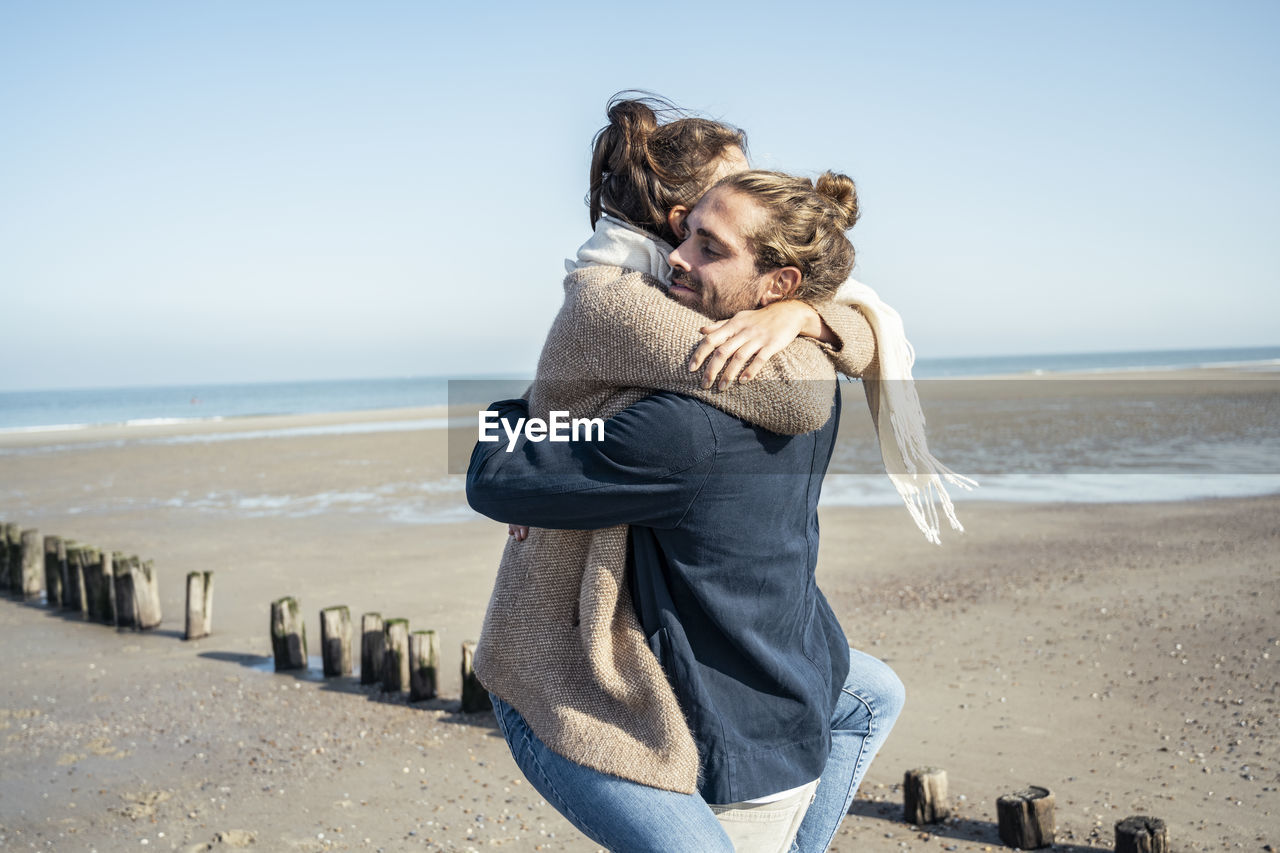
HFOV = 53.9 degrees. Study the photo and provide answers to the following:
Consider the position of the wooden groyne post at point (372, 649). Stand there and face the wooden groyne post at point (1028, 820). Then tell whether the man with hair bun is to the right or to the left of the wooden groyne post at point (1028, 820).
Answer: right

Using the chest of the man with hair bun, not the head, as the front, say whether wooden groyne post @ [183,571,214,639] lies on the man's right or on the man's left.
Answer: on the man's right

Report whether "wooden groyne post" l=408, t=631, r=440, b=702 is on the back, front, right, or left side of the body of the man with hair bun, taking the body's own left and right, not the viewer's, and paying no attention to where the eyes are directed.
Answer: right

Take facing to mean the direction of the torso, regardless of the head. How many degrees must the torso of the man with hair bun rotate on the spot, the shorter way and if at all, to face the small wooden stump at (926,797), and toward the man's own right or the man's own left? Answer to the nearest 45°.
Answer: approximately 90° to the man's own right

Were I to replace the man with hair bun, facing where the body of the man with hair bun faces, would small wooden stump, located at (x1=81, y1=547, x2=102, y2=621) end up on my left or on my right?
on my right

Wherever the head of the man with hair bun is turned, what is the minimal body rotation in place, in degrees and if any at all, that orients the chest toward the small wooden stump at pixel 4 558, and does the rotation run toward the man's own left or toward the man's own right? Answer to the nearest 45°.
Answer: approximately 45° to the man's own right

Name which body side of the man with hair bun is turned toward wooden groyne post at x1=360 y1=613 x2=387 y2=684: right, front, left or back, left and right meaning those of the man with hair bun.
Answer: right

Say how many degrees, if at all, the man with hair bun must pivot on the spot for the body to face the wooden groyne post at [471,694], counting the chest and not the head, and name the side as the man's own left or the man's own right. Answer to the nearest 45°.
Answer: approximately 90° to the man's own right

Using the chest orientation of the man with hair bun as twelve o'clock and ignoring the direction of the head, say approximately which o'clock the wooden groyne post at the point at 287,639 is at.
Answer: The wooden groyne post is roughly at 2 o'clock from the man with hair bun.

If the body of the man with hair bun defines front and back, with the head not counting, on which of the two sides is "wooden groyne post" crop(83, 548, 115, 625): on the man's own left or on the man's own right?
on the man's own right

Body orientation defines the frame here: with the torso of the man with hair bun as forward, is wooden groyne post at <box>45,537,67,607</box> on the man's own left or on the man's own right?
on the man's own right

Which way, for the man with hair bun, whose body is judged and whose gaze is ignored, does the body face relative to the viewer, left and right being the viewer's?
facing to the left of the viewer
